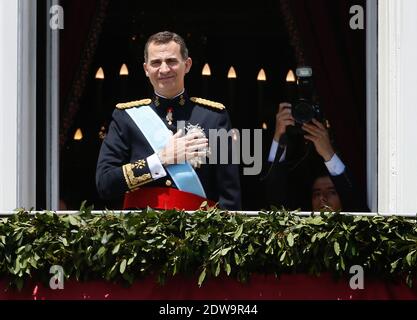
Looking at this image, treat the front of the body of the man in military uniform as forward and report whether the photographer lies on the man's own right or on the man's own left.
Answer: on the man's own left

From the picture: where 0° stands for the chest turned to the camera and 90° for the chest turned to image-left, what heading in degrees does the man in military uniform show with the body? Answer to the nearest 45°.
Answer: approximately 0°
